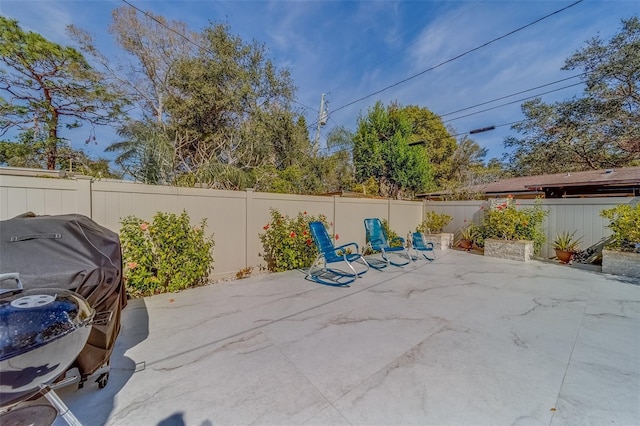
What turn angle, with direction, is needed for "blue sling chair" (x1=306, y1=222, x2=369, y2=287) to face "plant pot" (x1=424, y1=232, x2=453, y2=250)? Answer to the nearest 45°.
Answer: approximately 90° to its left

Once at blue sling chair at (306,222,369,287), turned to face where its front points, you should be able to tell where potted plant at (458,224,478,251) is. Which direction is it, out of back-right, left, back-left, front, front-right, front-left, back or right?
left

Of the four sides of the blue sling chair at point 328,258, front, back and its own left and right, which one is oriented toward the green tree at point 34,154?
back

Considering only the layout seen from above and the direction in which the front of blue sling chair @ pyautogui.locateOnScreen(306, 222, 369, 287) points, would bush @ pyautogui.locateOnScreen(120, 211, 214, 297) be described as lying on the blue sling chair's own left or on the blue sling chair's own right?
on the blue sling chair's own right

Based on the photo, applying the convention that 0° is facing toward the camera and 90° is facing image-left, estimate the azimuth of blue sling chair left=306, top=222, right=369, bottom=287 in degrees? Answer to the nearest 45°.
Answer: approximately 315°

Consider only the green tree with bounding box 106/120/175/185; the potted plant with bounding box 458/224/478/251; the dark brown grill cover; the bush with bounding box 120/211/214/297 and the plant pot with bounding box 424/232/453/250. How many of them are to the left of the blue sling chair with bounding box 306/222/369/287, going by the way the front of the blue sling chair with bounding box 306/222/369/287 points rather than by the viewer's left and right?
2

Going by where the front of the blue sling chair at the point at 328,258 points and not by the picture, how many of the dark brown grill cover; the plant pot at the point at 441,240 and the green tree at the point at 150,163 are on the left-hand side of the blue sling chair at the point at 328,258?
1

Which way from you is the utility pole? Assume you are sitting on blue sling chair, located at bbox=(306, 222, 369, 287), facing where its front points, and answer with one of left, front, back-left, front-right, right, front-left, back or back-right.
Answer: back-left

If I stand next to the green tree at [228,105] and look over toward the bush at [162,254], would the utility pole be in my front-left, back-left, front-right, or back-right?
back-left

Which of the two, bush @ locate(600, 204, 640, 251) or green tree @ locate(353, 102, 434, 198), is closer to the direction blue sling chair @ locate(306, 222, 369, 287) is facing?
the bush

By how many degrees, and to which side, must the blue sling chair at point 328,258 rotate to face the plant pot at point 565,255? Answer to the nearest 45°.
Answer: approximately 45° to its left

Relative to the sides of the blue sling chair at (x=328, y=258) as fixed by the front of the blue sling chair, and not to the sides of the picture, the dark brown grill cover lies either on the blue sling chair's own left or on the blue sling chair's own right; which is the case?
on the blue sling chair's own right

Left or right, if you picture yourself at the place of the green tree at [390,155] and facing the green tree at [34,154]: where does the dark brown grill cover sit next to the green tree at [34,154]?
left

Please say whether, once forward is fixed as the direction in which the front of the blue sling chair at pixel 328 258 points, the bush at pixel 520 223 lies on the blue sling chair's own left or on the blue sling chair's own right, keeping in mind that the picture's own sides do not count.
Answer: on the blue sling chair's own left

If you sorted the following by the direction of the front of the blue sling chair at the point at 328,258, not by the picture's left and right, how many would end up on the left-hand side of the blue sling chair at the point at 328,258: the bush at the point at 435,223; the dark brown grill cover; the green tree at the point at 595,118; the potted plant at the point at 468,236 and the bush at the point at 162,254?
3

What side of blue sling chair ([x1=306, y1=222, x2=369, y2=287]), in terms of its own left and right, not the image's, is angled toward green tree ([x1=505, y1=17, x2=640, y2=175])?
left

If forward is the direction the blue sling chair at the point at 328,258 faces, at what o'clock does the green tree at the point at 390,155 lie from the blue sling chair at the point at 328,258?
The green tree is roughly at 8 o'clock from the blue sling chair.

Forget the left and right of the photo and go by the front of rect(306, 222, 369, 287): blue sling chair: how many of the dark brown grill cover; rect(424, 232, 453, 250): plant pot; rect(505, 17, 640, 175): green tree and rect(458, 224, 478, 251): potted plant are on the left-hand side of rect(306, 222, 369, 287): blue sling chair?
3
